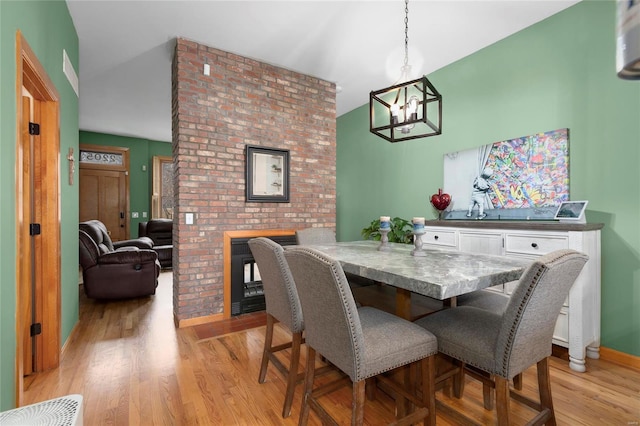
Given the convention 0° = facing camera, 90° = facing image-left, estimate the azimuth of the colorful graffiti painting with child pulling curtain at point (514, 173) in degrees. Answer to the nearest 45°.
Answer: approximately 45°

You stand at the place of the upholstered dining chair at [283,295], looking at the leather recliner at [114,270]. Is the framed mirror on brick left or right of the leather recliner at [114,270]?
right

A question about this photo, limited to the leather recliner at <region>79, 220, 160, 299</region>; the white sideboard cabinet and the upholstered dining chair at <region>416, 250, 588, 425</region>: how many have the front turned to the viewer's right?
1

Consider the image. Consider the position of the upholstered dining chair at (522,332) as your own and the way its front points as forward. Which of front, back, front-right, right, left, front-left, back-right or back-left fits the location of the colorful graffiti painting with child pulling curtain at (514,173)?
front-right

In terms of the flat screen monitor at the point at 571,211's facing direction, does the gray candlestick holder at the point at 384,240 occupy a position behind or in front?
in front

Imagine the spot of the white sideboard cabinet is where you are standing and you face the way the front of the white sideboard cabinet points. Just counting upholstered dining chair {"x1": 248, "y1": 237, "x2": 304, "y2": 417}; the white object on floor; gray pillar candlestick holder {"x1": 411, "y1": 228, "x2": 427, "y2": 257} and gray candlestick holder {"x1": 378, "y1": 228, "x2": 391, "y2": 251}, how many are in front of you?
4

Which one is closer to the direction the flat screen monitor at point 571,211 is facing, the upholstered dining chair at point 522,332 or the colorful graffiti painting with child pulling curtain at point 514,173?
the upholstered dining chair

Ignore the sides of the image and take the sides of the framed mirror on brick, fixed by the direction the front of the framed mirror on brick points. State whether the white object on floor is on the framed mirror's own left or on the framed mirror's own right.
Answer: on the framed mirror's own right

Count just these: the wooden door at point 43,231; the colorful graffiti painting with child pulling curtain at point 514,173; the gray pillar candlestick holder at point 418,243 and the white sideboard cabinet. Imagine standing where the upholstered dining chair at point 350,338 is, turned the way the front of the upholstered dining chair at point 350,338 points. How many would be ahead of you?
3

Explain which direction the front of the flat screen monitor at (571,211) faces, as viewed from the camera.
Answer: facing the viewer and to the left of the viewer

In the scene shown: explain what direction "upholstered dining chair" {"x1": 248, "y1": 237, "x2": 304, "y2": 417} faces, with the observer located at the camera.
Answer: facing away from the viewer and to the right of the viewer

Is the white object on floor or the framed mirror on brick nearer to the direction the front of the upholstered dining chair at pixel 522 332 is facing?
the framed mirror on brick

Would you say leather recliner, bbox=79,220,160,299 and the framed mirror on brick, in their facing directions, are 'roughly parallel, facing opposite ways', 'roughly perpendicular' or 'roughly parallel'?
roughly perpendicular

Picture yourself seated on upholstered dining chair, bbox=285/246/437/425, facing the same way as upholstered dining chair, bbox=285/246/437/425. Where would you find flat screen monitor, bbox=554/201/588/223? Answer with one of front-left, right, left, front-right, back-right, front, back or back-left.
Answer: front

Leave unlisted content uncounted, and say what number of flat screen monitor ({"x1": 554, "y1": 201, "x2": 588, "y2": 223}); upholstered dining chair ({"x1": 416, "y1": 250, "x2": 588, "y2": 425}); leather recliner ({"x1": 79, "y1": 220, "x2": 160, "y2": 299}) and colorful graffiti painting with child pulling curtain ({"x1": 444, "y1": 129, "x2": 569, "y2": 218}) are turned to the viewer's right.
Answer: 1

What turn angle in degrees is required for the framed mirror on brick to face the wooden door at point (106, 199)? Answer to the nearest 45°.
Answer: approximately 180°

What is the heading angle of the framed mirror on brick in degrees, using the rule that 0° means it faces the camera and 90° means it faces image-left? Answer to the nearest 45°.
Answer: approximately 315°
